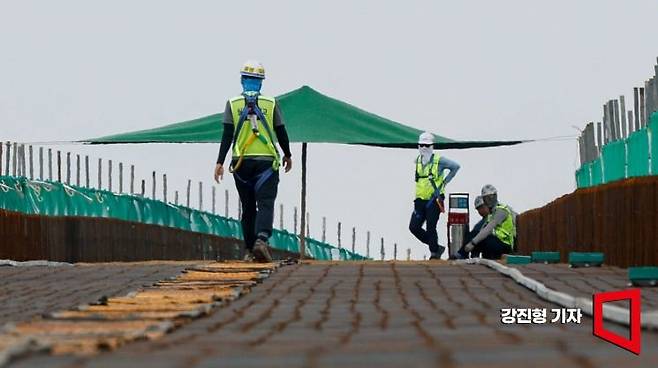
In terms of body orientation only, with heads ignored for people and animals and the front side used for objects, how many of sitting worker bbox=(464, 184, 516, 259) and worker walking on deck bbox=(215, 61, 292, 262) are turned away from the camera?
1

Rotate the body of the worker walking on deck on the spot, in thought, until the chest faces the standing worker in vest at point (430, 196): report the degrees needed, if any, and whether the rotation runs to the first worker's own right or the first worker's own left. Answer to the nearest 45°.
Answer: approximately 45° to the first worker's own right

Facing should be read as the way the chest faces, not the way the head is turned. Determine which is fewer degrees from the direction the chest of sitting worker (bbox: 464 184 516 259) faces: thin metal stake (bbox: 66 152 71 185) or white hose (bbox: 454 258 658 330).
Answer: the thin metal stake

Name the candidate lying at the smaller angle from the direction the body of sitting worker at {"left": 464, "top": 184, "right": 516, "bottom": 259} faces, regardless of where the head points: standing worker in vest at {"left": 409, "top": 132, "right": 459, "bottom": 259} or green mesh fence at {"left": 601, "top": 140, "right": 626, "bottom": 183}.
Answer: the standing worker in vest

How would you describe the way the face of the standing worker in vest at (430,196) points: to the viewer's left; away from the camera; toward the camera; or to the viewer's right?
toward the camera

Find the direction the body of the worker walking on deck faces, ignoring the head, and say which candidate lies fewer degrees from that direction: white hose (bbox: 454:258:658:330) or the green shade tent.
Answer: the green shade tent

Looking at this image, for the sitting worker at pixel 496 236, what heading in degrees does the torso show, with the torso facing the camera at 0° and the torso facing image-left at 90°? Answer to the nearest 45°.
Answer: approximately 90°

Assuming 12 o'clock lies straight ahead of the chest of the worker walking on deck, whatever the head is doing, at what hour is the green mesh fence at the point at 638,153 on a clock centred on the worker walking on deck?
The green mesh fence is roughly at 3 o'clock from the worker walking on deck.

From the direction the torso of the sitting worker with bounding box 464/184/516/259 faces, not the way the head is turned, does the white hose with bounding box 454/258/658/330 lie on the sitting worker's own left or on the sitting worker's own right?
on the sitting worker's own left

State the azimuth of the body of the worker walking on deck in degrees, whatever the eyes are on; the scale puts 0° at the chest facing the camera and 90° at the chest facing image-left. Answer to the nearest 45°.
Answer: approximately 180°

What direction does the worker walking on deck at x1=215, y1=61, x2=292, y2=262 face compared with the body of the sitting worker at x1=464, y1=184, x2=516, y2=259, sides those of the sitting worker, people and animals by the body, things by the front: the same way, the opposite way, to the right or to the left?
to the right
